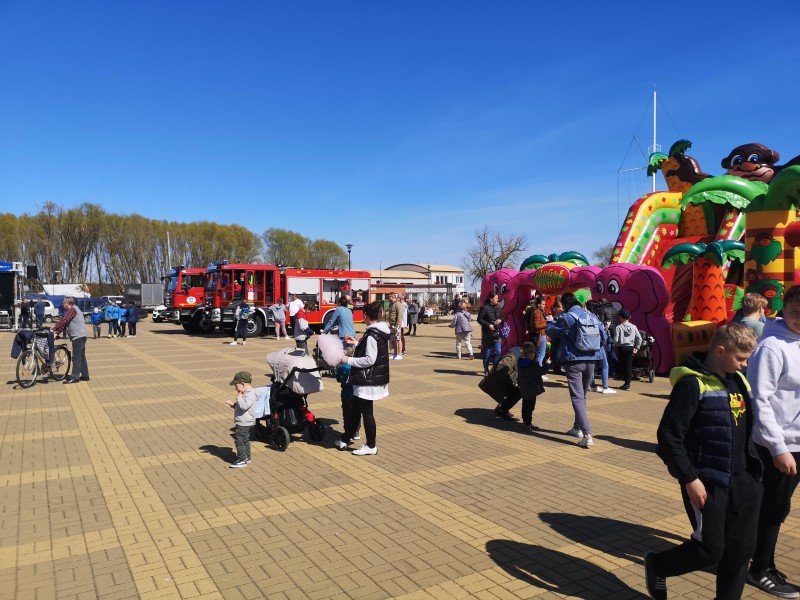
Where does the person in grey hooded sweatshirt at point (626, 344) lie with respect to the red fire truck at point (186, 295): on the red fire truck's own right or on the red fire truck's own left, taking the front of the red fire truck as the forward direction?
on the red fire truck's own left

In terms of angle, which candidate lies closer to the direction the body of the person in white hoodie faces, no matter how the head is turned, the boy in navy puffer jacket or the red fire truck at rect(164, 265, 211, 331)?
the boy in navy puffer jacket

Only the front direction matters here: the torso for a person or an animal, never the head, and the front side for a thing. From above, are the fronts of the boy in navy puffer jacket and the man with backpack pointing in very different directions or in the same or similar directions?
very different directions

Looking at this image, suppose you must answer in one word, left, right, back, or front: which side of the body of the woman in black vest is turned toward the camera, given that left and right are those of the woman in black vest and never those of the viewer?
left

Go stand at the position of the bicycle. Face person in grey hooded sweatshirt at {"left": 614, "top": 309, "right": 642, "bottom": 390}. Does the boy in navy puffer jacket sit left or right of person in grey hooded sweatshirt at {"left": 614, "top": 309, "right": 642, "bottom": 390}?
right

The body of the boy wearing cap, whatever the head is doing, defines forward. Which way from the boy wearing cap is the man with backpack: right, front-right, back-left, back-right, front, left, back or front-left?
back

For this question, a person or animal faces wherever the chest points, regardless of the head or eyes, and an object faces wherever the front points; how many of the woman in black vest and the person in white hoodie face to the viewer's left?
1

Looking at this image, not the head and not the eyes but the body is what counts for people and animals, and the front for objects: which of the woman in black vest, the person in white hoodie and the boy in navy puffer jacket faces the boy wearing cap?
the woman in black vest

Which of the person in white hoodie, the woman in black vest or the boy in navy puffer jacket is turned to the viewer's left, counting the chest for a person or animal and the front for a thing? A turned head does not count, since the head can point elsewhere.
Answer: the woman in black vest

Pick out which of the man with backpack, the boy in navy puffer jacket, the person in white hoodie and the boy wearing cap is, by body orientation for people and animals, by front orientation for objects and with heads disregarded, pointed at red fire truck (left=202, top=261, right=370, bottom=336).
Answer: the man with backpack

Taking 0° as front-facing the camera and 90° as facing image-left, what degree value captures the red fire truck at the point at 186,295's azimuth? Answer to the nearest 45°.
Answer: approximately 45°

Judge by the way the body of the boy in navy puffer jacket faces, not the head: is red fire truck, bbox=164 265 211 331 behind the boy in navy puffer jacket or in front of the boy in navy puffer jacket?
behind
